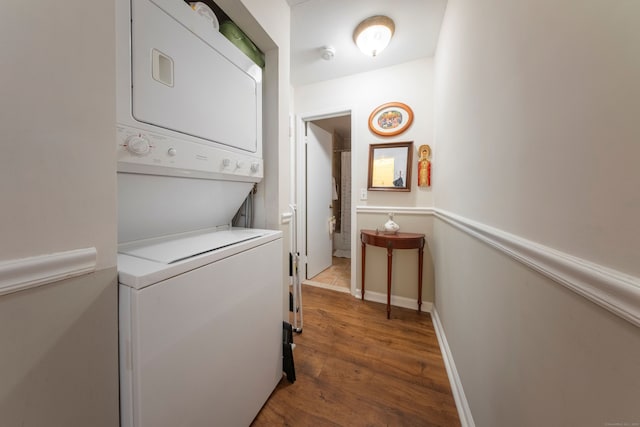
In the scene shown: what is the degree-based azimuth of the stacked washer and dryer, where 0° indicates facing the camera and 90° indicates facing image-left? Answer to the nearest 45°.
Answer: approximately 315°

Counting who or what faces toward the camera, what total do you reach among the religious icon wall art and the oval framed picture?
2

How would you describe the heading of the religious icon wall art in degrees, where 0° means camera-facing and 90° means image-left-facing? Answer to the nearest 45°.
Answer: approximately 0°

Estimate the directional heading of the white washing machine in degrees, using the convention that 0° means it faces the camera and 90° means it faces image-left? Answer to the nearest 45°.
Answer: approximately 315°

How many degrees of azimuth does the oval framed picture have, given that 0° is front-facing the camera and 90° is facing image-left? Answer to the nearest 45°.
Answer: approximately 0°
